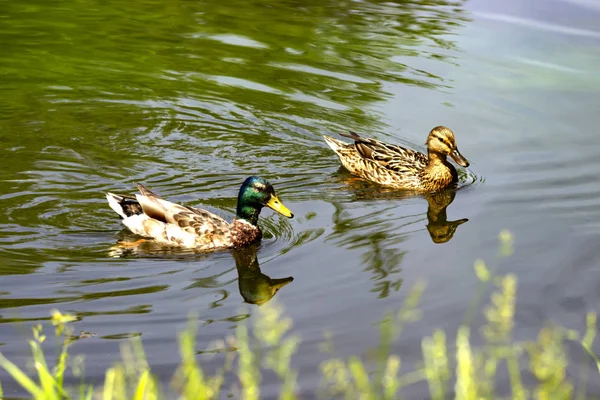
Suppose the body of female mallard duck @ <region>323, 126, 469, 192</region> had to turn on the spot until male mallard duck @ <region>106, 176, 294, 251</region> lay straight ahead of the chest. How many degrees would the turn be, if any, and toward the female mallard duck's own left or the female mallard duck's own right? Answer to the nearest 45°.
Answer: approximately 90° to the female mallard duck's own right

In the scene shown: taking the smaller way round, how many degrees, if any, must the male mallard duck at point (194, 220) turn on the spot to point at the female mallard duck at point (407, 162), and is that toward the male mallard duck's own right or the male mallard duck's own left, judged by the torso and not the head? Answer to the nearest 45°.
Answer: approximately 45° to the male mallard duck's own left

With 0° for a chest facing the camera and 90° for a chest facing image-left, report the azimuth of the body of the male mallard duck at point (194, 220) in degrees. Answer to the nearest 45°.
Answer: approximately 270°

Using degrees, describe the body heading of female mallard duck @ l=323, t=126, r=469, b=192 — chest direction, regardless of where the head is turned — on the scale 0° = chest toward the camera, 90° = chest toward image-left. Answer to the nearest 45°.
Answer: approximately 315°
